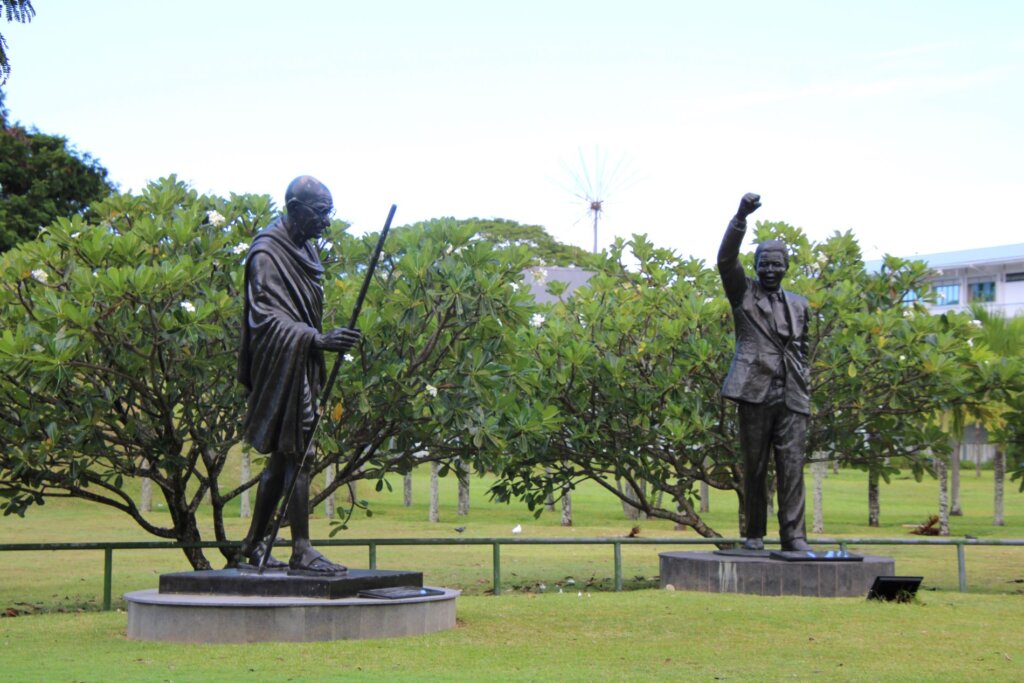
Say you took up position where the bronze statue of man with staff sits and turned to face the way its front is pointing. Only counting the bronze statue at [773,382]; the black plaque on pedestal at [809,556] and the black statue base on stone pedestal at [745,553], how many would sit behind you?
0

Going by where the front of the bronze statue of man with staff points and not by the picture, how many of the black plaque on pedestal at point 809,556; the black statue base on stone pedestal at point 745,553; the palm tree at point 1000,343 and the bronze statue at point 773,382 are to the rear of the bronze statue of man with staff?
0

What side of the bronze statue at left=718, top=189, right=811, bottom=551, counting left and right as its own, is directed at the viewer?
front

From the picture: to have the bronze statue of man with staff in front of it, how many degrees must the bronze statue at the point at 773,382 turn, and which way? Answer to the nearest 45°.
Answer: approximately 45° to its right

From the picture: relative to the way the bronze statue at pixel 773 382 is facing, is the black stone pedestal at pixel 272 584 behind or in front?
in front

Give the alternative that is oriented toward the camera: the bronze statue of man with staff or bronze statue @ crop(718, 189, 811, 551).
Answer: the bronze statue

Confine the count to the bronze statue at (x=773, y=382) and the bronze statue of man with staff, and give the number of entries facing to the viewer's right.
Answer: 1

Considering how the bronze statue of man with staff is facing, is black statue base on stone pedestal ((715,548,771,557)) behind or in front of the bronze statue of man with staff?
in front

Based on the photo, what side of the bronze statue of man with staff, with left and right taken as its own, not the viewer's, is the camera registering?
right

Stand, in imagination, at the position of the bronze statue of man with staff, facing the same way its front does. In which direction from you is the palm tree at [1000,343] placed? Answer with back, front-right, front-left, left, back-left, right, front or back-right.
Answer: front-left

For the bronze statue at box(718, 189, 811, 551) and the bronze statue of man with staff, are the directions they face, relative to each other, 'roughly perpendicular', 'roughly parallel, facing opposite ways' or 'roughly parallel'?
roughly perpendicular
